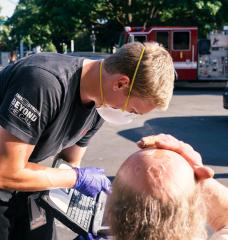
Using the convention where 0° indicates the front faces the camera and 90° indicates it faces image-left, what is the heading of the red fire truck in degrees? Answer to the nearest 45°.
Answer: approximately 90°
